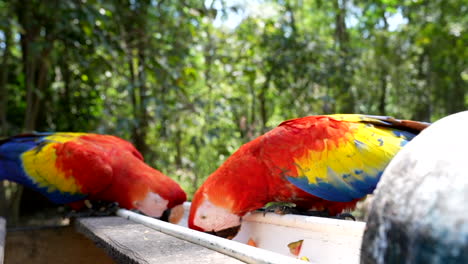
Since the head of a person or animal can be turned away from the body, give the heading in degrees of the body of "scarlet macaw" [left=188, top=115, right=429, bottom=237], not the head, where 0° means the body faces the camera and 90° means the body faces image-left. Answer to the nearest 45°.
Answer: approximately 90°

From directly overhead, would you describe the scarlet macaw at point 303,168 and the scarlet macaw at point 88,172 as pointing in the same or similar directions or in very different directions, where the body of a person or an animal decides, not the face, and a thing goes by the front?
very different directions

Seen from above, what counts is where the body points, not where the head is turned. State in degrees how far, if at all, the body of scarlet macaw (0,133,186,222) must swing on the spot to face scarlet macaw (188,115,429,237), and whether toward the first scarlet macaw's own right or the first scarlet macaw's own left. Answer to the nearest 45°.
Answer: approximately 45° to the first scarlet macaw's own right

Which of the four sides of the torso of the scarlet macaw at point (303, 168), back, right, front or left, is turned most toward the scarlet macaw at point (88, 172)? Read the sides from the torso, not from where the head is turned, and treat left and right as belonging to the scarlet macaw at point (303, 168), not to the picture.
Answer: front

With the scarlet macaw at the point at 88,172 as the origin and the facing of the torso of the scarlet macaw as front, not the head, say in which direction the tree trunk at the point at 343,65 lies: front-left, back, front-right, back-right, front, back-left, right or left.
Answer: front-left

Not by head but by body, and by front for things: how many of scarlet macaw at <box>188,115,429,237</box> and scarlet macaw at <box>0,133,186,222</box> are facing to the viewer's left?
1

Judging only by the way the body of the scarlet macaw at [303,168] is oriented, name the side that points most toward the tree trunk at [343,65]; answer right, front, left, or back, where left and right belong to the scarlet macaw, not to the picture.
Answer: right

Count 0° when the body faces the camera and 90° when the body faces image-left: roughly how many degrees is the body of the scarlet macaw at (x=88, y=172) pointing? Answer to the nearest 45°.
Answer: approximately 270°
